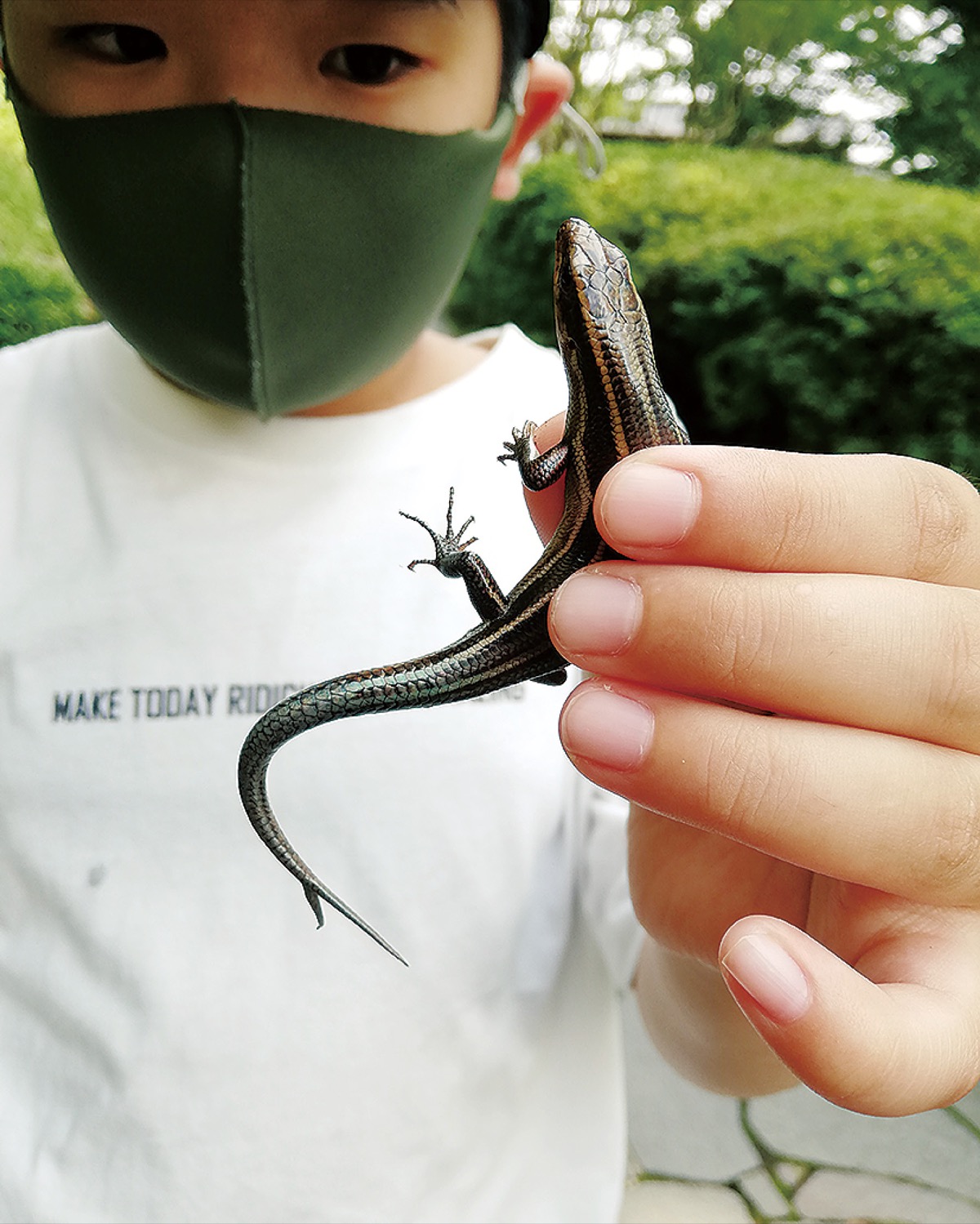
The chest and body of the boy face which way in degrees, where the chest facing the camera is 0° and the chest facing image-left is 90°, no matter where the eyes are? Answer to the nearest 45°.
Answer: approximately 0°

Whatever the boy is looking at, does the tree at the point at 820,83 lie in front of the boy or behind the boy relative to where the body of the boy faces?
behind

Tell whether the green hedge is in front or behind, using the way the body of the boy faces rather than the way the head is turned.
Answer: behind
